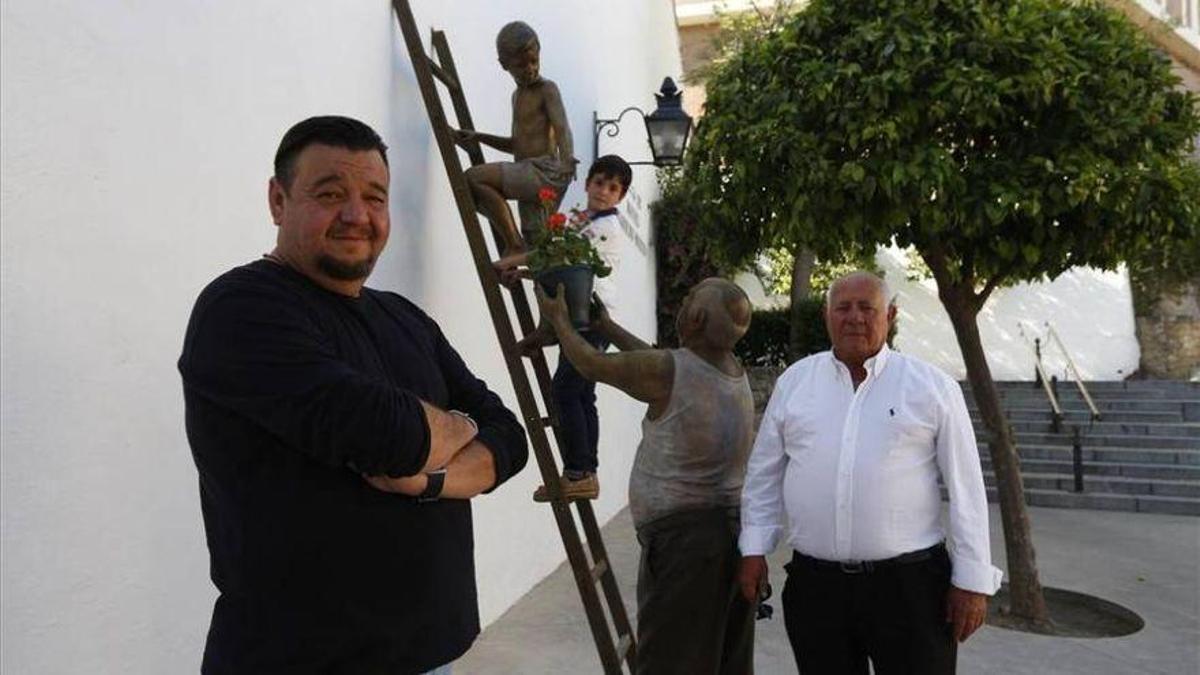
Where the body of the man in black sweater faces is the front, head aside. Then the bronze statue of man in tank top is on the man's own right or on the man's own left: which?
on the man's own left

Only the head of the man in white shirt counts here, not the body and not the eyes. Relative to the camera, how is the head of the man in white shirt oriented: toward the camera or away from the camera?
toward the camera

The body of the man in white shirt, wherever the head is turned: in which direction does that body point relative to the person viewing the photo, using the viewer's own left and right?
facing the viewer

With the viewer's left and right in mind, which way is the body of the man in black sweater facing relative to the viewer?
facing the viewer and to the right of the viewer

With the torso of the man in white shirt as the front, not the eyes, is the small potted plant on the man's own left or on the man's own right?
on the man's own right

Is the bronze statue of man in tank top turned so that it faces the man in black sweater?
no

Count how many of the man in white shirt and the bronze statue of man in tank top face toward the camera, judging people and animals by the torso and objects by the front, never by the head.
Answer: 1

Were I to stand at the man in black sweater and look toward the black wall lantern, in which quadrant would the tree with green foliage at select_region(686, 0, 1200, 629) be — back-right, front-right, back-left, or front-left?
front-right

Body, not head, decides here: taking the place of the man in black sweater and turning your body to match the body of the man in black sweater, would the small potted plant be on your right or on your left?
on your left

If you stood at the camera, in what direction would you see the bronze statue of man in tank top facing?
facing away from the viewer and to the left of the viewer

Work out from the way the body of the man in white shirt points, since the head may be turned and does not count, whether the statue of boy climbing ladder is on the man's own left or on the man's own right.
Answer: on the man's own right

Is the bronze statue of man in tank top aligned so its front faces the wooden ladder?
yes

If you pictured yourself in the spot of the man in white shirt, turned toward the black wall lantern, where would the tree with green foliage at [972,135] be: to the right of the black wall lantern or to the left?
right

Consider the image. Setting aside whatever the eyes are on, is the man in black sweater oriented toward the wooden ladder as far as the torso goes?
no

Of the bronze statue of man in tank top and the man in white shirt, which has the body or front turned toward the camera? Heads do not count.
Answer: the man in white shirt
